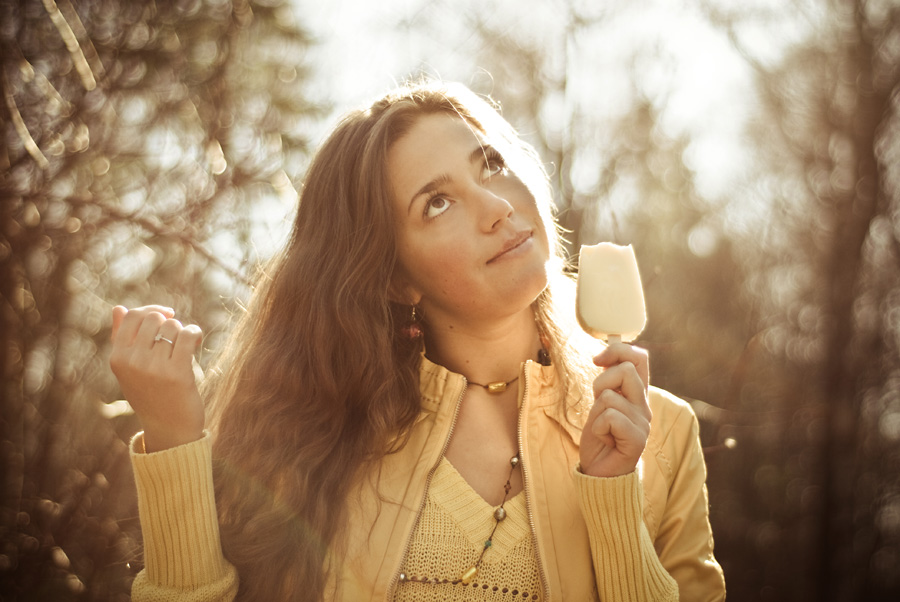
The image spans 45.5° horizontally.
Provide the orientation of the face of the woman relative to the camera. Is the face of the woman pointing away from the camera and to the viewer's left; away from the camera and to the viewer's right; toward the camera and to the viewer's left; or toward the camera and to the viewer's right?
toward the camera and to the viewer's right

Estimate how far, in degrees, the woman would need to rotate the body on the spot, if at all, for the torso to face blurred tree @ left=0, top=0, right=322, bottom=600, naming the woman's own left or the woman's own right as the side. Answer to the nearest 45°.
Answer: approximately 135° to the woman's own right

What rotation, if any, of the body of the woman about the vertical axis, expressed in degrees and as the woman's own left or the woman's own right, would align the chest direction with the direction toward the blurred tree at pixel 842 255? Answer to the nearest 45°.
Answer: approximately 135° to the woman's own left

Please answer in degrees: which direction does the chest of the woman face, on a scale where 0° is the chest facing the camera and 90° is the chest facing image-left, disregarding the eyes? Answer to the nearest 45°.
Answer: approximately 0°
